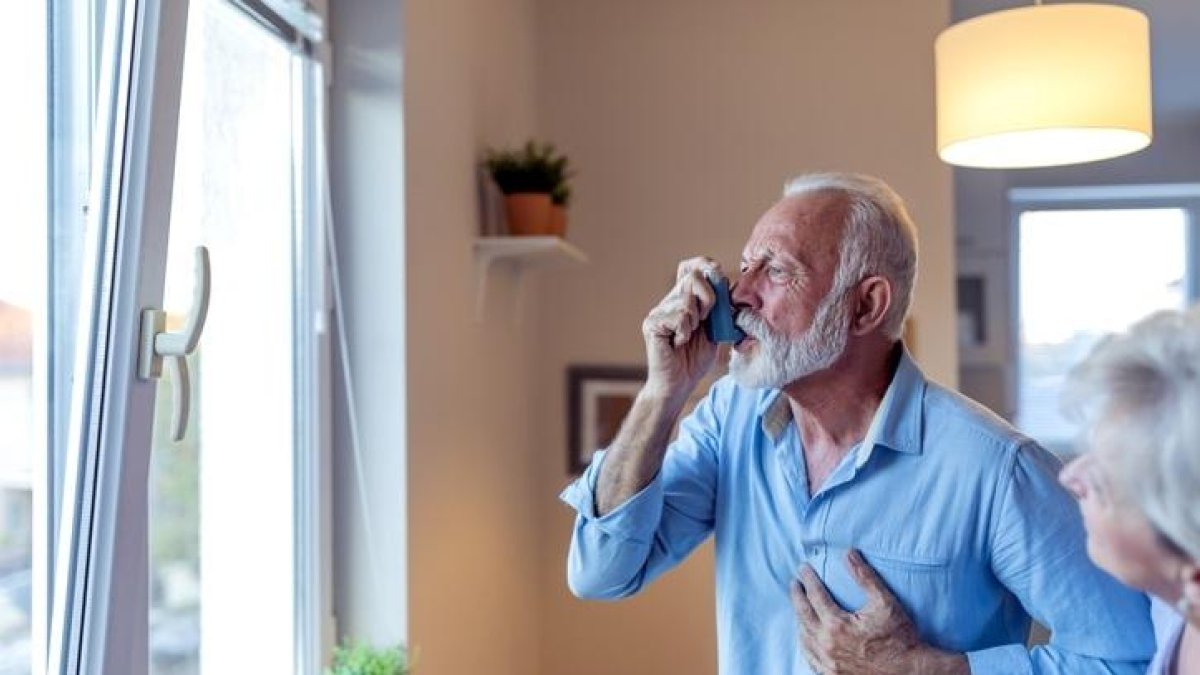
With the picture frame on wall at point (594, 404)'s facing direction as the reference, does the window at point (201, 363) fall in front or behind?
in front

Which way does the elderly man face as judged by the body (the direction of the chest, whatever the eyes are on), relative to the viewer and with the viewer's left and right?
facing the viewer and to the left of the viewer

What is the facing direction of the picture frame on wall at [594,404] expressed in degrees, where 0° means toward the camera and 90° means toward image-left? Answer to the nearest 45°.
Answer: approximately 0°

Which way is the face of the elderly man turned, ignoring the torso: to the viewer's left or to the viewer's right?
to the viewer's left

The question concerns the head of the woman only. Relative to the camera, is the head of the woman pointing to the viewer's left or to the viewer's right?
to the viewer's left

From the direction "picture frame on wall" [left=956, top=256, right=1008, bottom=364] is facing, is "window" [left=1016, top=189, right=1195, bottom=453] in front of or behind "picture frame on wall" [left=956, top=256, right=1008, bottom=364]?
behind

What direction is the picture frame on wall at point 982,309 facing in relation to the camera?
toward the camera

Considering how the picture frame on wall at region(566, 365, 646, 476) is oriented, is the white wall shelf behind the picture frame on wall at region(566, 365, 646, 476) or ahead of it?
ahead

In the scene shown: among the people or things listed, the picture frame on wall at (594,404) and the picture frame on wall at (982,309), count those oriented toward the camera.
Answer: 2

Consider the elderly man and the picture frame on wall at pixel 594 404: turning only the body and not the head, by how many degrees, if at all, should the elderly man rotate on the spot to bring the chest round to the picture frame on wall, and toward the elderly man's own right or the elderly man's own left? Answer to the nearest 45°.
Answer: approximately 90° to the elderly man's own right

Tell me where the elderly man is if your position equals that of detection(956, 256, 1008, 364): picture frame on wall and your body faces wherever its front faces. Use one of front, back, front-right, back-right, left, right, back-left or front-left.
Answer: front

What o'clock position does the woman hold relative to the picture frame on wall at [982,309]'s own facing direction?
The woman is roughly at 12 o'clock from the picture frame on wall.

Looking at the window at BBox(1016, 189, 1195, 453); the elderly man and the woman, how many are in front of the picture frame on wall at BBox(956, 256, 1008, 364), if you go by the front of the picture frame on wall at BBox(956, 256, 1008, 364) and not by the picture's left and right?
2

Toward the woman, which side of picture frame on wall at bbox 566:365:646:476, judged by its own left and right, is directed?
front
